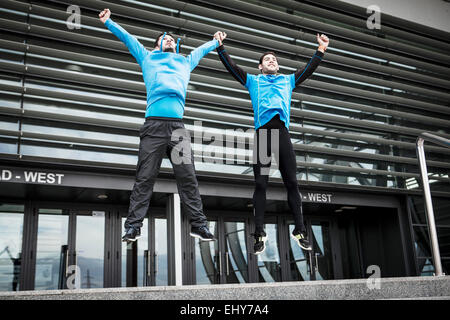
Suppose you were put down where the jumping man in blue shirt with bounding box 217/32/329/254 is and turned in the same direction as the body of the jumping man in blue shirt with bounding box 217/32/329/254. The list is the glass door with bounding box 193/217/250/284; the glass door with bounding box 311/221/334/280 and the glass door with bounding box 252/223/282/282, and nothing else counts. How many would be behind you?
3

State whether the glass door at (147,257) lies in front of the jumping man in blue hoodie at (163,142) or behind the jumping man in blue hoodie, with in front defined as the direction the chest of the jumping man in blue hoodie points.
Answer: behind

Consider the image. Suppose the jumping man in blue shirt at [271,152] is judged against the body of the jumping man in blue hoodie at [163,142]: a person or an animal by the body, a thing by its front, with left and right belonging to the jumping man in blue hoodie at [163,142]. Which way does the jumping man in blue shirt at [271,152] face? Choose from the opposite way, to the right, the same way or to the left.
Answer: the same way

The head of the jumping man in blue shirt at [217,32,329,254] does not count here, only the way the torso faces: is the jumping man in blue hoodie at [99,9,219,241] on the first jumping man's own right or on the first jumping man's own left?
on the first jumping man's own right

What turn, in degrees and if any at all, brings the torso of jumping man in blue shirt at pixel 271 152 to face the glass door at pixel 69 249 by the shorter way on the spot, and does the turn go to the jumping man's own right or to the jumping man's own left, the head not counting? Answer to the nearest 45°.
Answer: approximately 135° to the jumping man's own right

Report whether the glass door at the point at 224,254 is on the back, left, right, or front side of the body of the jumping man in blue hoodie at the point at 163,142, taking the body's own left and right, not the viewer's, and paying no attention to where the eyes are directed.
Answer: back

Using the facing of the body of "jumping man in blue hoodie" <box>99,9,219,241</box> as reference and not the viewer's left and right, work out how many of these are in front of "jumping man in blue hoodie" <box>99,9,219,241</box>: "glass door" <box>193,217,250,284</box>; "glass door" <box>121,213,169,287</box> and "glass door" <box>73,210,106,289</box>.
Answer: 0

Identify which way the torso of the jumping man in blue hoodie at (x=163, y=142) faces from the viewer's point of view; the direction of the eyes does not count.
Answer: toward the camera

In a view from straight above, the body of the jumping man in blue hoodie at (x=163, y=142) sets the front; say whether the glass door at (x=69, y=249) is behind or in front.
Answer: behind

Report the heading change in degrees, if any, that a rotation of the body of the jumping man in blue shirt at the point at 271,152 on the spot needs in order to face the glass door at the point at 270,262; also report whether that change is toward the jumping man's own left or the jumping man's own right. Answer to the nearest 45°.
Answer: approximately 180°

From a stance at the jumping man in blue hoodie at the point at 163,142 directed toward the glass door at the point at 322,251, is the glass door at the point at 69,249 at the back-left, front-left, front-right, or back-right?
front-left

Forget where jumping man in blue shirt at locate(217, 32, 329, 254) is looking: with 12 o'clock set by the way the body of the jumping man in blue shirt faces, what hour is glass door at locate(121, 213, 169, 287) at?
The glass door is roughly at 5 o'clock from the jumping man in blue shirt.

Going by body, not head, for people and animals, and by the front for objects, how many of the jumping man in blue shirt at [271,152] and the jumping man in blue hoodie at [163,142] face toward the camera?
2

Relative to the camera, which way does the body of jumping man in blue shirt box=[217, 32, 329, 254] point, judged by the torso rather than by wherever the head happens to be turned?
toward the camera
